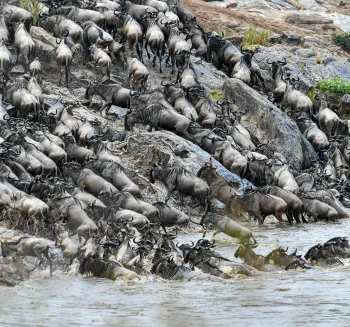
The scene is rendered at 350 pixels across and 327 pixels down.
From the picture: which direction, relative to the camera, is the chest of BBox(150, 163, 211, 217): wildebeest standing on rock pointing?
to the viewer's left

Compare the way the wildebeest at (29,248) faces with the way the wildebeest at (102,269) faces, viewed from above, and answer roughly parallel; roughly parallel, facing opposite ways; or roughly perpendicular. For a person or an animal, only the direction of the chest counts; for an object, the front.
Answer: roughly parallel

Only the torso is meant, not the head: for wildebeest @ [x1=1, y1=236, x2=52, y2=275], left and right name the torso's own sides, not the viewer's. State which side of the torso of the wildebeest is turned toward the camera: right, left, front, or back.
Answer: left

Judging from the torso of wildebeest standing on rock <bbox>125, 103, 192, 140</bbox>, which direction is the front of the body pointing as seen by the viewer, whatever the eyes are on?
to the viewer's left

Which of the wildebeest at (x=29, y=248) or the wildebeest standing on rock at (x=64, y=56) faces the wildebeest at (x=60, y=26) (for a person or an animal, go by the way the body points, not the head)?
the wildebeest standing on rock

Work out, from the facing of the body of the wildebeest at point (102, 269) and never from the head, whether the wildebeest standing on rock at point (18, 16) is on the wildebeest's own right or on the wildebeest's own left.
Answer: on the wildebeest's own right

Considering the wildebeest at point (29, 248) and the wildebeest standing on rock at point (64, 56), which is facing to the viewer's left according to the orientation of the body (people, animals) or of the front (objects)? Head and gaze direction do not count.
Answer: the wildebeest

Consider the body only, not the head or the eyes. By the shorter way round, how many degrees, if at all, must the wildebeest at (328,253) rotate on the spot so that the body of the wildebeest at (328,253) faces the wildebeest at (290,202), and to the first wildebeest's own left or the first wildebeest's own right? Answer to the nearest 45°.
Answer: approximately 90° to the first wildebeest's own right
